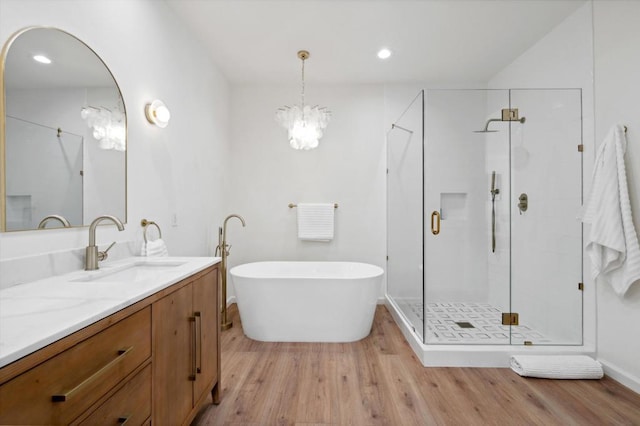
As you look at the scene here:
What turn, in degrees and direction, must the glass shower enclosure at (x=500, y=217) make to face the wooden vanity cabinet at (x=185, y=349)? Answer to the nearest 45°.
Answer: approximately 45° to its right

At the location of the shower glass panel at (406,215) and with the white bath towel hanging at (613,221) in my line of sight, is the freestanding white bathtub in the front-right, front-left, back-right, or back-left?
back-right

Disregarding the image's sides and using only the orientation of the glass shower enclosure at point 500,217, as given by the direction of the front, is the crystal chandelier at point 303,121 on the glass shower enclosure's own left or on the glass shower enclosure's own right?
on the glass shower enclosure's own right

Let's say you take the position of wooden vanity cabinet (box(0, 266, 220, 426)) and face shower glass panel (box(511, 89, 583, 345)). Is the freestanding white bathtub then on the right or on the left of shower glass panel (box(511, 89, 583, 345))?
left

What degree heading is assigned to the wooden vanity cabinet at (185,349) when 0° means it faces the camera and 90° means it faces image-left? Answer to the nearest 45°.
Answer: approximately 315°

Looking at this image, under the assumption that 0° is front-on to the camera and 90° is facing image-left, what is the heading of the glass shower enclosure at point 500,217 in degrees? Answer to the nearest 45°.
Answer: approximately 0°

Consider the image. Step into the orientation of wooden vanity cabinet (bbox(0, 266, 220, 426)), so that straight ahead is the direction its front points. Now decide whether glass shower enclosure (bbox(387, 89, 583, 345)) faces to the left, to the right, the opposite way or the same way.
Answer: to the right

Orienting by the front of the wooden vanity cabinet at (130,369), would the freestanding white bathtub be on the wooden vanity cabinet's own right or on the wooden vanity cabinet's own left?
on the wooden vanity cabinet's own left

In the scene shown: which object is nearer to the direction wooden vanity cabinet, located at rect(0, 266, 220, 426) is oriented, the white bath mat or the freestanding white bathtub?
the white bath mat

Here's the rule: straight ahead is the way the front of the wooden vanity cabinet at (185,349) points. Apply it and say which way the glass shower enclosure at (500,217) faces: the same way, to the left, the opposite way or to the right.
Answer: to the right
